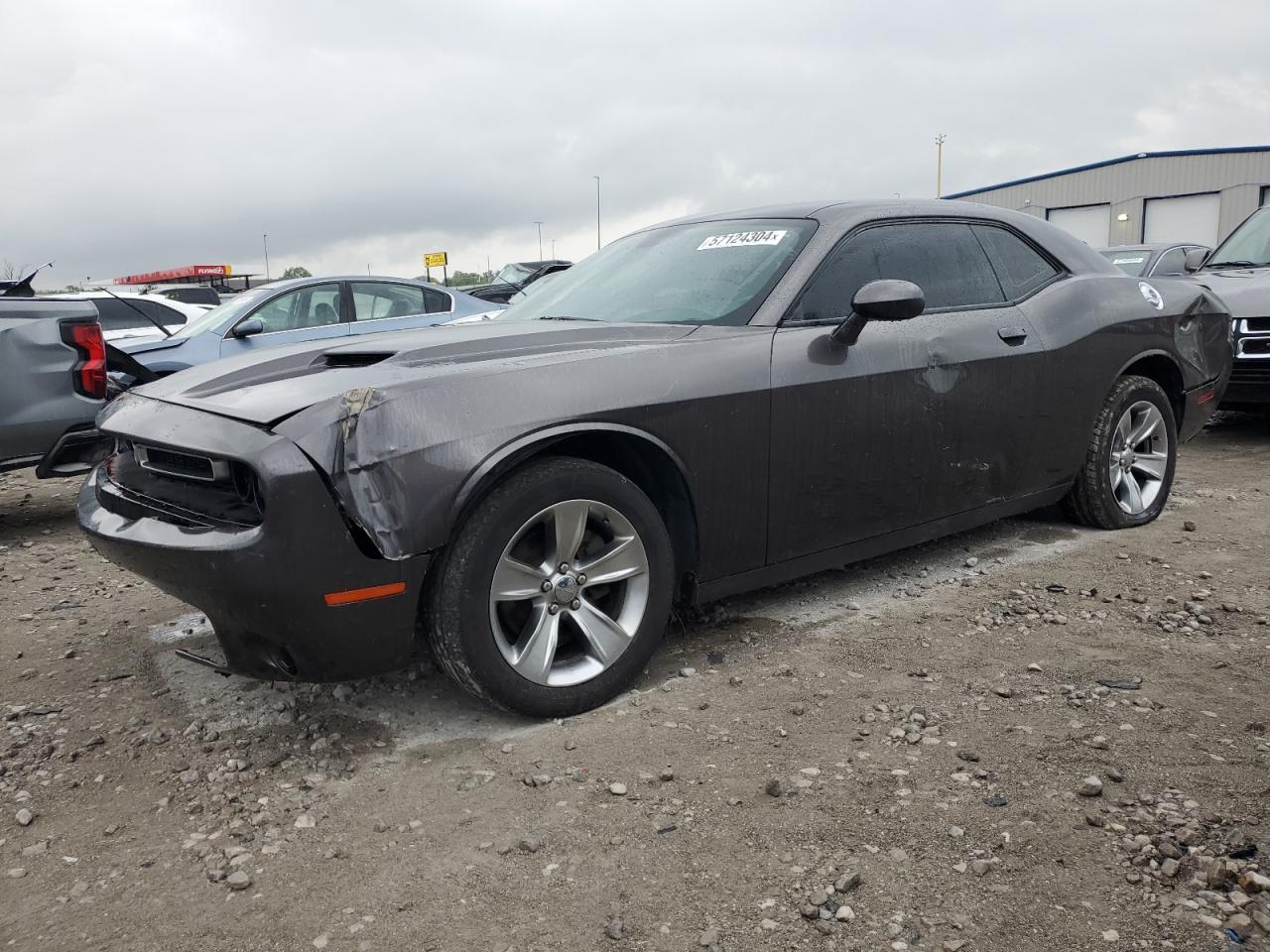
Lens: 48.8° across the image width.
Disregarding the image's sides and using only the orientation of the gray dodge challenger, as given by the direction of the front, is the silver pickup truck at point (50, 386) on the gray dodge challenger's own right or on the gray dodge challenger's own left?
on the gray dodge challenger's own right

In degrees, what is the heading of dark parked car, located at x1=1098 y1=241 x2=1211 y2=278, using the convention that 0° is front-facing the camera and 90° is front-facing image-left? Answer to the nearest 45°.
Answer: approximately 45°

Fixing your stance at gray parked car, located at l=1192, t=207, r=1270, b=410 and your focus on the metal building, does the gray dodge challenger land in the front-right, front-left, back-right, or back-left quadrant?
back-left

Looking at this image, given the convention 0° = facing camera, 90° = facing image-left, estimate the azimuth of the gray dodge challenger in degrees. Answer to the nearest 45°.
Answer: approximately 45°

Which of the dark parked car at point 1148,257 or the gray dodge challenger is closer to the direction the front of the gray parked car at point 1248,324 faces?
the gray dodge challenger

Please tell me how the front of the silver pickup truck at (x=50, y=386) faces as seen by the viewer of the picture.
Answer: facing to the left of the viewer

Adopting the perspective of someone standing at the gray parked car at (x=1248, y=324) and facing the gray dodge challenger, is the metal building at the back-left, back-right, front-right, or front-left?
back-right

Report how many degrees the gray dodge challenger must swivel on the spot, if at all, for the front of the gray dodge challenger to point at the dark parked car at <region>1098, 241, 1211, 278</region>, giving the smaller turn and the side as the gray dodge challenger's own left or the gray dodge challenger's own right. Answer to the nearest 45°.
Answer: approximately 180°
